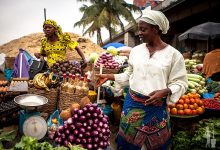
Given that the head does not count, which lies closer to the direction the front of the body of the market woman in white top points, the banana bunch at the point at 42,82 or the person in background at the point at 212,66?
the banana bunch

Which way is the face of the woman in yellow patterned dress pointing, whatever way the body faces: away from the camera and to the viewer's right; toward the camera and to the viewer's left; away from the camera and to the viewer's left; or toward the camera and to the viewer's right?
toward the camera and to the viewer's left

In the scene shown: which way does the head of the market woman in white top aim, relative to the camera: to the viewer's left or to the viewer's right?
to the viewer's left

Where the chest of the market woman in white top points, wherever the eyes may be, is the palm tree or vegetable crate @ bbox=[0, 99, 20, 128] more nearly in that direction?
the vegetable crate

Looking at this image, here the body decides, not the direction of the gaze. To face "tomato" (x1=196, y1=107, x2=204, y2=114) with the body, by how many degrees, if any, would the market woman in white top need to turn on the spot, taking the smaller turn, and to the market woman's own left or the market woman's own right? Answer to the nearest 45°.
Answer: approximately 180°

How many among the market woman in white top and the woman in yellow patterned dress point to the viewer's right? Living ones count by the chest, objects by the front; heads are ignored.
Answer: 0

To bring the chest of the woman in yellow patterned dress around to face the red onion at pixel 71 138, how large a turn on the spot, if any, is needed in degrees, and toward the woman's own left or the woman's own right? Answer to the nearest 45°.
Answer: approximately 45° to the woman's own left

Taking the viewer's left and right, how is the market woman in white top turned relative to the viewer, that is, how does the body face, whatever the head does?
facing the viewer and to the left of the viewer

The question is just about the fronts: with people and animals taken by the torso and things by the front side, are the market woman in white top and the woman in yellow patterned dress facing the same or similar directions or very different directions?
same or similar directions

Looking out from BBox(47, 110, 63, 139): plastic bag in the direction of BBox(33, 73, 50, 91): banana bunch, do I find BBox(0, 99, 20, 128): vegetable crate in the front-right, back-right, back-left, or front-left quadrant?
front-left

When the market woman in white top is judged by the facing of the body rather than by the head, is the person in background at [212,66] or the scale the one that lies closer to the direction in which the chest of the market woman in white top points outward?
the scale

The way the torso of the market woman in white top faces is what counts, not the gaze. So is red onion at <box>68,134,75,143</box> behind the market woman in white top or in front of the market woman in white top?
in front
